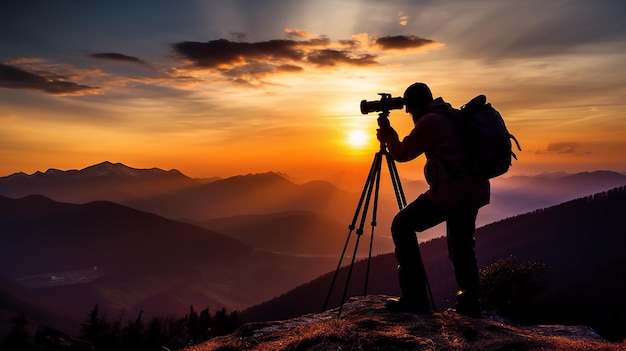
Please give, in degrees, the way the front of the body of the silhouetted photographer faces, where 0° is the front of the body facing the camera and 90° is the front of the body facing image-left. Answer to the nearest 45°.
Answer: approximately 90°

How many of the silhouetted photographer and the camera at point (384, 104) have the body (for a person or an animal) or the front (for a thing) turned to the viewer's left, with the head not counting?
2

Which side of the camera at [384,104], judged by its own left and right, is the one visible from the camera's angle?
left

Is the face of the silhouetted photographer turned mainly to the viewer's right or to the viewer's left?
to the viewer's left
